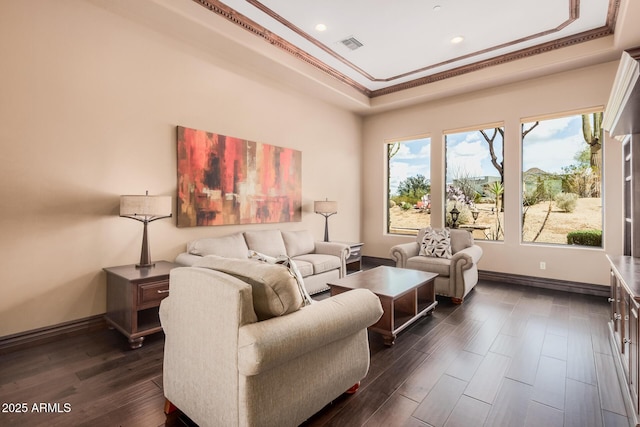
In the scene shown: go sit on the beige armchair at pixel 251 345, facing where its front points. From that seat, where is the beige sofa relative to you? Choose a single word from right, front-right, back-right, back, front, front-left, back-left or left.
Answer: front-left

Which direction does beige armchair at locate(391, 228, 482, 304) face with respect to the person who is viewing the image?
facing the viewer and to the left of the viewer

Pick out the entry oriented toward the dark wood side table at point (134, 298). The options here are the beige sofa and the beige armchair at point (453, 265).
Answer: the beige armchair

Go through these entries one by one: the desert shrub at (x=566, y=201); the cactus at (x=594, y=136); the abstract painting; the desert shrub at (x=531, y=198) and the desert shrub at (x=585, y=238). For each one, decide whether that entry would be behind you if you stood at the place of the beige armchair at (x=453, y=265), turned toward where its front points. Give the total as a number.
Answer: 4

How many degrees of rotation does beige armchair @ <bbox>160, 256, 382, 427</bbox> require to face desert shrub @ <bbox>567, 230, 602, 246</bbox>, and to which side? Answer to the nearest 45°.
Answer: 0° — it already faces it

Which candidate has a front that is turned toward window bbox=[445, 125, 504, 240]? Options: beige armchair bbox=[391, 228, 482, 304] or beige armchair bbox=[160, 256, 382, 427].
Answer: beige armchair bbox=[160, 256, 382, 427]

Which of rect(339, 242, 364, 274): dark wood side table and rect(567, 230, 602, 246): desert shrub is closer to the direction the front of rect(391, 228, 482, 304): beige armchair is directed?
the dark wood side table

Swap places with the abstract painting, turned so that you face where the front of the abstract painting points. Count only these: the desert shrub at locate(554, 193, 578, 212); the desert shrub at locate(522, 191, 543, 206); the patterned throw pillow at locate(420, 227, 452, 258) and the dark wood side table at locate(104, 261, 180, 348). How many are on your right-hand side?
1

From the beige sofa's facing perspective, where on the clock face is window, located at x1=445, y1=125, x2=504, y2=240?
The window is roughly at 10 o'clock from the beige sofa.

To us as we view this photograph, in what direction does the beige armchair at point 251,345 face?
facing away from the viewer and to the right of the viewer

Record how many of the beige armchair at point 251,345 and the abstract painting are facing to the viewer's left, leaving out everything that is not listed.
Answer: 0

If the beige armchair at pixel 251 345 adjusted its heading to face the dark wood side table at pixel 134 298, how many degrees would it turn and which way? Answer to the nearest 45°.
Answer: approximately 90° to its left

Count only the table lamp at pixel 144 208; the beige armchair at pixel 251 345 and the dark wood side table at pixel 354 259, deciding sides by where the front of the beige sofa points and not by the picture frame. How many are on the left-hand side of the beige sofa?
1

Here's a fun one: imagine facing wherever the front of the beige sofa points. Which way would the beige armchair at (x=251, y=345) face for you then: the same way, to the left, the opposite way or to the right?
to the left

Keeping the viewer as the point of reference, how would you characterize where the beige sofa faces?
facing the viewer and to the right of the viewer

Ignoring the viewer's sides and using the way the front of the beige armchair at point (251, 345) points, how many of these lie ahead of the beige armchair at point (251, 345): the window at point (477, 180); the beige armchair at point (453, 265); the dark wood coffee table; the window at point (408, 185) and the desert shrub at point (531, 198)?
5

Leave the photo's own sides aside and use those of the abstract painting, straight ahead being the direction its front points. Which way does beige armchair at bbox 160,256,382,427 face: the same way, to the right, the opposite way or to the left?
to the left

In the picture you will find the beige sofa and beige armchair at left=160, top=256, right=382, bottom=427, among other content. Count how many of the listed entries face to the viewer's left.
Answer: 0
